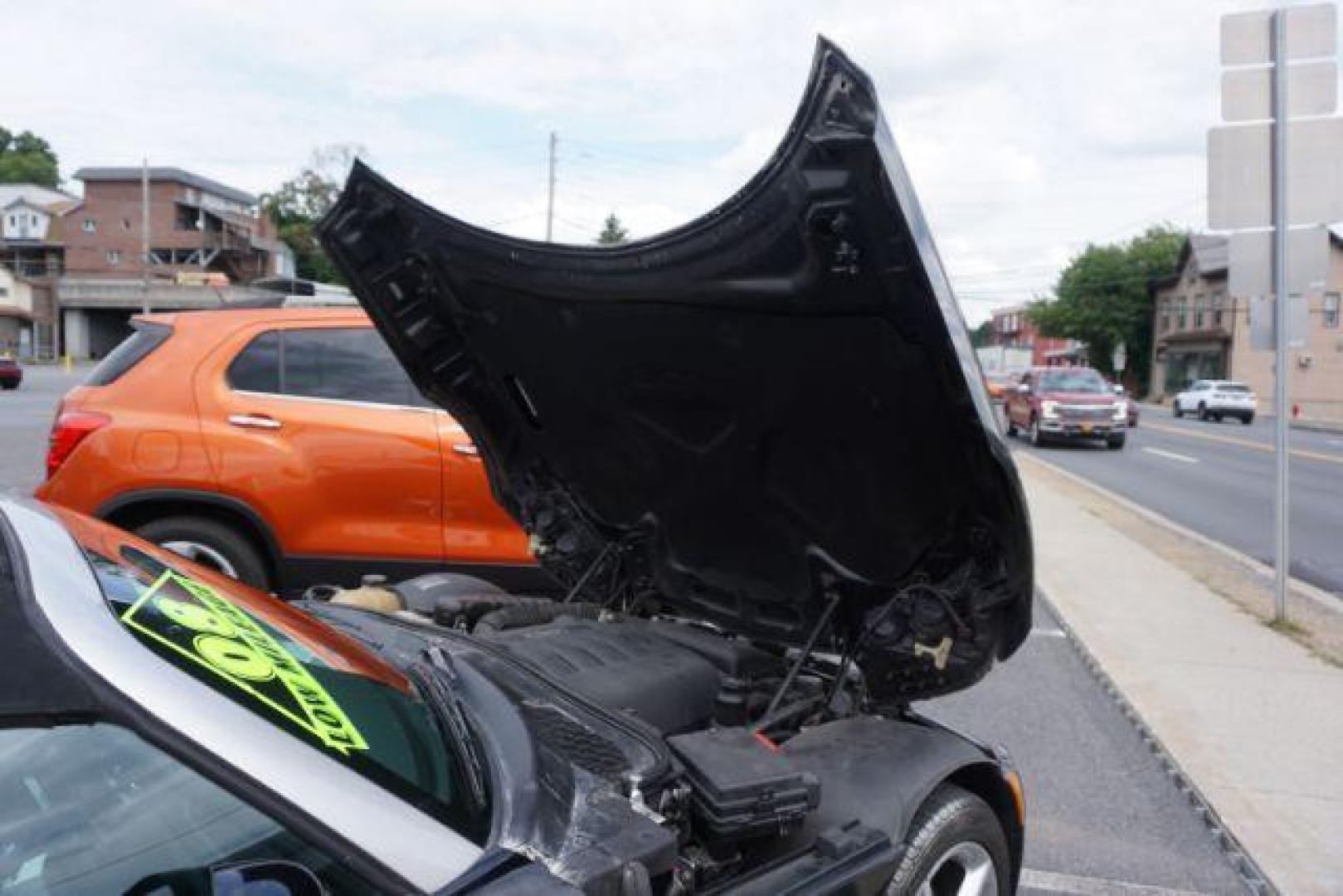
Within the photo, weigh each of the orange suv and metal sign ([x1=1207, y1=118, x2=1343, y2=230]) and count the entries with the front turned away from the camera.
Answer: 1

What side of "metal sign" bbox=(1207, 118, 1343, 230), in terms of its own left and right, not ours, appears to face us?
back

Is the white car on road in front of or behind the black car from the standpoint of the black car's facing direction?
in front

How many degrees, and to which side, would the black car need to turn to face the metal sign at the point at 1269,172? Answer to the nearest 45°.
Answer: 0° — it already faces it

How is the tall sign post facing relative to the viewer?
away from the camera

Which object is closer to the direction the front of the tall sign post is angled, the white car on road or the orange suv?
the white car on road

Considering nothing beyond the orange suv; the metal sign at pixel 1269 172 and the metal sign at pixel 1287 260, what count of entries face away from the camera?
2

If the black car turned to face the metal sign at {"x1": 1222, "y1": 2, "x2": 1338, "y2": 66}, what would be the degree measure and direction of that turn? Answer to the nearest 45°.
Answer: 0° — it already faces it

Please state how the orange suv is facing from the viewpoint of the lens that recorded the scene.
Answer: facing to the right of the viewer

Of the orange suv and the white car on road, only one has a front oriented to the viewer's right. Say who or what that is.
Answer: the orange suv

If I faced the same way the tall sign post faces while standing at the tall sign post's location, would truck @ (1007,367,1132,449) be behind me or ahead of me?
ahead

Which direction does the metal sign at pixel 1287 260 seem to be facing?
away from the camera

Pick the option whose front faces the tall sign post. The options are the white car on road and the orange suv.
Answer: the orange suv
